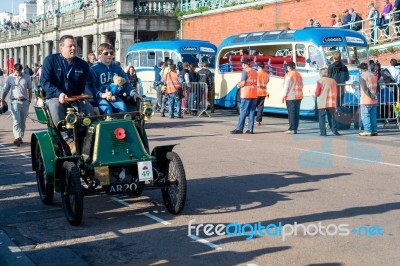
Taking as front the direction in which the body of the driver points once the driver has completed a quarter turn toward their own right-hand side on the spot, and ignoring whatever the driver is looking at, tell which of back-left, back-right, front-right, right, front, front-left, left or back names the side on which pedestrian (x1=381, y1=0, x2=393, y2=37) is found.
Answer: back

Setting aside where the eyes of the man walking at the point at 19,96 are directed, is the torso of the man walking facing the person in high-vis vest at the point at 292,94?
no

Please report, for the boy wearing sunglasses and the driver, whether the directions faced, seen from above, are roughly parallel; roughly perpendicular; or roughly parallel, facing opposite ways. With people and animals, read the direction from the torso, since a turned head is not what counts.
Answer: roughly parallel

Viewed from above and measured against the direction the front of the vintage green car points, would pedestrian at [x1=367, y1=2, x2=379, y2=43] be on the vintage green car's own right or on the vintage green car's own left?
on the vintage green car's own left

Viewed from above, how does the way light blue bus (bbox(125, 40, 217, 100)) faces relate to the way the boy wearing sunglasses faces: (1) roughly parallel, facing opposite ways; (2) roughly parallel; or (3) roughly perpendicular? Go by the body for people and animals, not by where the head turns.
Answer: roughly parallel

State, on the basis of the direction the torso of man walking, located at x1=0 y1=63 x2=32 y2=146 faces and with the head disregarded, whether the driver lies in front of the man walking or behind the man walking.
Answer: in front

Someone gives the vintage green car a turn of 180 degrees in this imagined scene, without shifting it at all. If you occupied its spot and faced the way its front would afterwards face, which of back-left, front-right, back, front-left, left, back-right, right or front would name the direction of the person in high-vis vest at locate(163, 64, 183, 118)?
front-right

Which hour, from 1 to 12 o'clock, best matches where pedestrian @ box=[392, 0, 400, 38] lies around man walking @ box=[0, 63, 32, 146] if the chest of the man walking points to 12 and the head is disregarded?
The pedestrian is roughly at 8 o'clock from the man walking.

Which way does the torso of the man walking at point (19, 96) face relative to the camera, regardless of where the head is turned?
toward the camera

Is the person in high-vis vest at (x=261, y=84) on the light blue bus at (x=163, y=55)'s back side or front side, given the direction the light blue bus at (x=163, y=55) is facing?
on the front side

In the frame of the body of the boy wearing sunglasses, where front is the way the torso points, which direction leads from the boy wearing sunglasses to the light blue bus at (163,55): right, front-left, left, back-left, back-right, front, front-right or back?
back-left

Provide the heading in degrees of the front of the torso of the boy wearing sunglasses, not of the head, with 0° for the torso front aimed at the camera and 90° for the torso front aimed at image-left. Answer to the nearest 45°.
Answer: approximately 315°

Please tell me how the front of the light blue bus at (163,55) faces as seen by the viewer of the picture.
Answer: facing the viewer and to the right of the viewer

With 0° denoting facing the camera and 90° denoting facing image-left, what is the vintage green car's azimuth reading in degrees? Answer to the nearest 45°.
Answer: approximately 315°

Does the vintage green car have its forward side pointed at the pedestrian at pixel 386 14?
no
